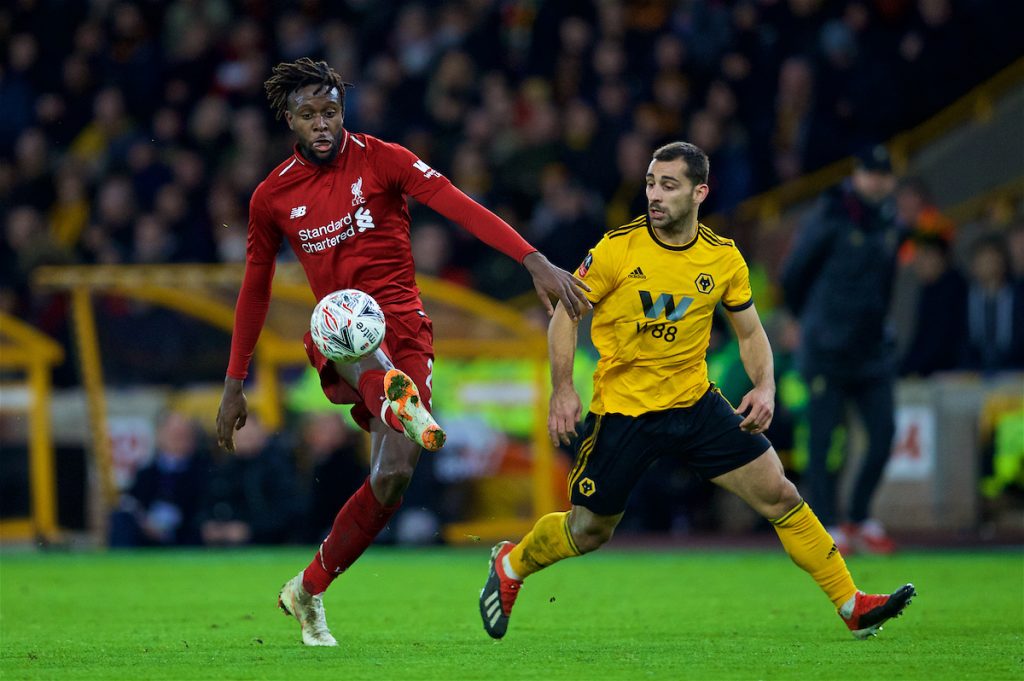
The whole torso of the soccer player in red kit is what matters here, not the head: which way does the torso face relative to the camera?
toward the camera

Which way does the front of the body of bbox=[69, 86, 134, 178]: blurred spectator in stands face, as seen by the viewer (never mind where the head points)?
toward the camera

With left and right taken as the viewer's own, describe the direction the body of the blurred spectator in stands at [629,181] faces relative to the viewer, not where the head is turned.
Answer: facing the viewer

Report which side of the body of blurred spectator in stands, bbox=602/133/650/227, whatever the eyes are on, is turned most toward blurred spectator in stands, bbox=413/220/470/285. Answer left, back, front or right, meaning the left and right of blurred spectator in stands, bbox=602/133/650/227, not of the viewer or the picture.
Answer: right

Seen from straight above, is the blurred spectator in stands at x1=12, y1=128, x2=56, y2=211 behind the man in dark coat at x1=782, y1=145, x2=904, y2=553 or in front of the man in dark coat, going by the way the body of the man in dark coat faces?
behind

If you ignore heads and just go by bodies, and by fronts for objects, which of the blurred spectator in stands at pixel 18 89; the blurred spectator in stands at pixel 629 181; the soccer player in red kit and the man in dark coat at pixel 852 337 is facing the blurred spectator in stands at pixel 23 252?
the blurred spectator in stands at pixel 18 89

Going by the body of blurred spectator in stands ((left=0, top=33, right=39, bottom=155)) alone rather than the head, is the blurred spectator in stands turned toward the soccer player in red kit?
yes

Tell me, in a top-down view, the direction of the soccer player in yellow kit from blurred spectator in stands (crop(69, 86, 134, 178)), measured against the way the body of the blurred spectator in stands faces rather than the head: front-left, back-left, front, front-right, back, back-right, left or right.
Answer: front

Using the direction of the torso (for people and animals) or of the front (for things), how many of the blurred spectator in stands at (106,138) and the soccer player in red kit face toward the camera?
2

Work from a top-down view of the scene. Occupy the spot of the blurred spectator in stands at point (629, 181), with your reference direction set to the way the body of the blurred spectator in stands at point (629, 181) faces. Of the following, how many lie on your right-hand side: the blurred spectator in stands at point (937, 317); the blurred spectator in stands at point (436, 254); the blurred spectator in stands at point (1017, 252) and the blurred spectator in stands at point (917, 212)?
1

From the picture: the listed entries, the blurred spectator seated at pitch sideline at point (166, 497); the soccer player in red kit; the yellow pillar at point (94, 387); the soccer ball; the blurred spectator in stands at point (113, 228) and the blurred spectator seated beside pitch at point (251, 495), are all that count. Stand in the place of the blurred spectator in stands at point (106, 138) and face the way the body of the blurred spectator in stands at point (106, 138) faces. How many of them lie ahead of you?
6

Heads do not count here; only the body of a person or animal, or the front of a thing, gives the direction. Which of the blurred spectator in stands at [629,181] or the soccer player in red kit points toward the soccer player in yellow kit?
the blurred spectator in stands

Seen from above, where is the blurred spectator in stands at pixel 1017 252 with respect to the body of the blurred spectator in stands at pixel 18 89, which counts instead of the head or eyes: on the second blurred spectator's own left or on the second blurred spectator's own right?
on the second blurred spectator's own left

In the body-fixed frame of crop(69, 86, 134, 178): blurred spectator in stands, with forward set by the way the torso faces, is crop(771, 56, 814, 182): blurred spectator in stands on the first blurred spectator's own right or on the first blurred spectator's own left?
on the first blurred spectator's own left
